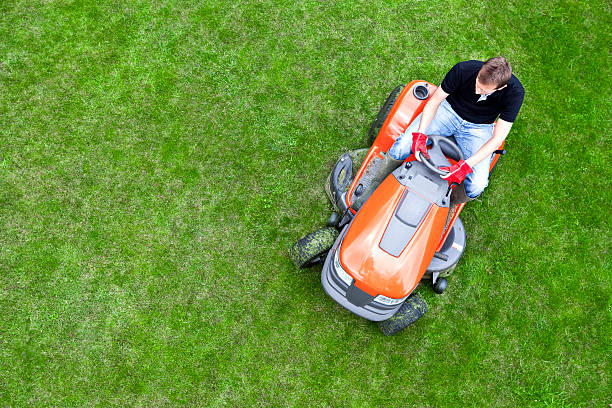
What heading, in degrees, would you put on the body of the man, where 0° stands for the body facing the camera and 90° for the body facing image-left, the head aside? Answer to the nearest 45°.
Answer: approximately 45°

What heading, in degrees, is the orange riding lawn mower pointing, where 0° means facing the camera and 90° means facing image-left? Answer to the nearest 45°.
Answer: approximately 45°
